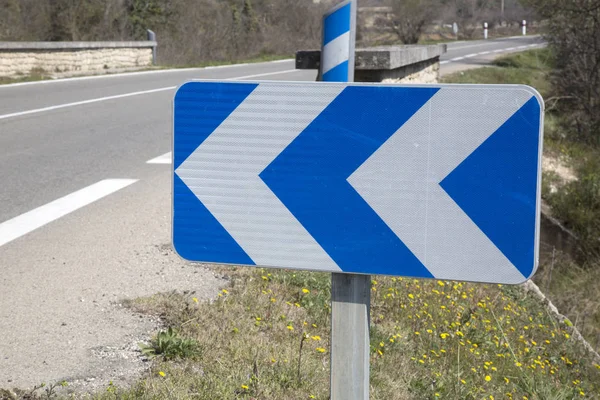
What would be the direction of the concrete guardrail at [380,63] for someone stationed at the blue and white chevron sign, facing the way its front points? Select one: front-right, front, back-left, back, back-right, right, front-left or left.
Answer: back

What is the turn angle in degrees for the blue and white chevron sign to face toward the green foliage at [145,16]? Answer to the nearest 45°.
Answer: approximately 180°

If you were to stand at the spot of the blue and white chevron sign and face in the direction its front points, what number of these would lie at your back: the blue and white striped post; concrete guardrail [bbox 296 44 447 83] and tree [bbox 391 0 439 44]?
3

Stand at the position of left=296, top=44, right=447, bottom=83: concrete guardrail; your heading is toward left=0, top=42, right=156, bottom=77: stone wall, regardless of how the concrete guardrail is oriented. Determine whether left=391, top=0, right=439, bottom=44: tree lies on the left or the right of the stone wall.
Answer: right

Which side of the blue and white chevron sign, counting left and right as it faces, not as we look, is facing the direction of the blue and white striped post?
back

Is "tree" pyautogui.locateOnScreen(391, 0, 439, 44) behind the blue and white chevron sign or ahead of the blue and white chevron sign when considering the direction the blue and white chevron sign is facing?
behind

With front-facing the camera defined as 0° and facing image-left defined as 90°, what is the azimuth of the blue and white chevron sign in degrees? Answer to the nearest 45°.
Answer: approximately 0°

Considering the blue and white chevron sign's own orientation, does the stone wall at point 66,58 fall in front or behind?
behind

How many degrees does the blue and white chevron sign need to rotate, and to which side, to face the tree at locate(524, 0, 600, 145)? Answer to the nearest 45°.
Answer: approximately 180°
